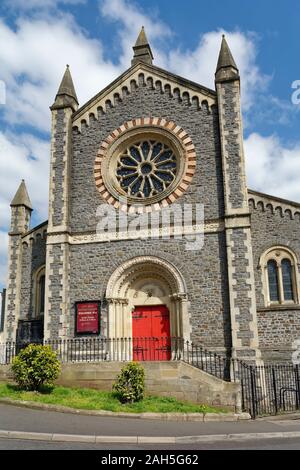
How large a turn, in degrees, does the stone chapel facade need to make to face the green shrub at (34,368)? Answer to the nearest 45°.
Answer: approximately 45° to its right

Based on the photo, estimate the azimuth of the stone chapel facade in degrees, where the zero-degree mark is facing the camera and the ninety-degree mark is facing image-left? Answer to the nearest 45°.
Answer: approximately 0°

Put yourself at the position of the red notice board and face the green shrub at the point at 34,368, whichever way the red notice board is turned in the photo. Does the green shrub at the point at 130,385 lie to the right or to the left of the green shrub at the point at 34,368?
left

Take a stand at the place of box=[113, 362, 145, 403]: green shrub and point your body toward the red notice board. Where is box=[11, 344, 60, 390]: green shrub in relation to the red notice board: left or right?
left

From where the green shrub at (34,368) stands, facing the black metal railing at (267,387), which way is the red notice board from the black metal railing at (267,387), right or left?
left
